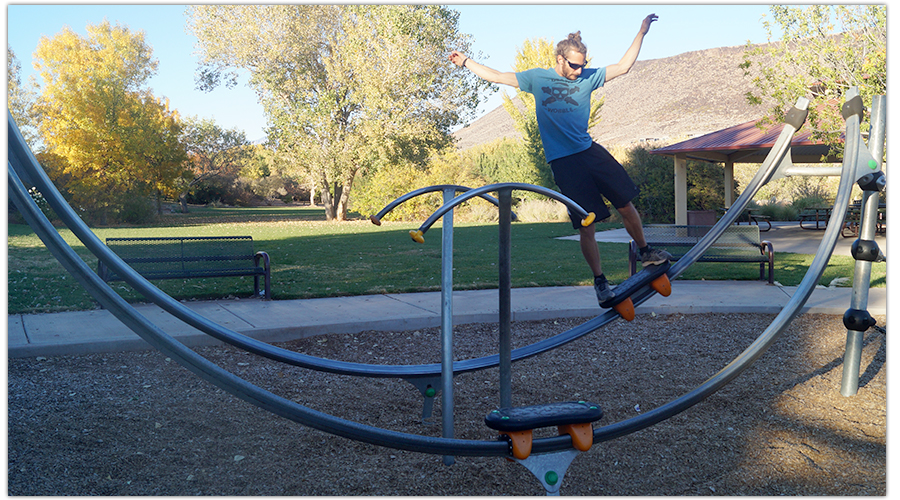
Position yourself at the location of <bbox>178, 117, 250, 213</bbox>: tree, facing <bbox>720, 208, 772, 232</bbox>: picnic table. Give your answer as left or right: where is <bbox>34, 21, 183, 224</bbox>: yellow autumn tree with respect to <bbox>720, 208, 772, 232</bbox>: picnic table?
right

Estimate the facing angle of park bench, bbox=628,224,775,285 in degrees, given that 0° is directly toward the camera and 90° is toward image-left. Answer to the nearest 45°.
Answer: approximately 0°

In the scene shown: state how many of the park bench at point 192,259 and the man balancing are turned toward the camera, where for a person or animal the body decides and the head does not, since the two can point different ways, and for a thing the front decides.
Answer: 2

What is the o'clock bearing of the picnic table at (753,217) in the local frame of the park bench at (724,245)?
The picnic table is roughly at 6 o'clock from the park bench.

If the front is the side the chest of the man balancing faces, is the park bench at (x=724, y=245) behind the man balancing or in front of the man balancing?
behind

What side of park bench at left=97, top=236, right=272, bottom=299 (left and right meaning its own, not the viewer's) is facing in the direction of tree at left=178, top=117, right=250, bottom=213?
back

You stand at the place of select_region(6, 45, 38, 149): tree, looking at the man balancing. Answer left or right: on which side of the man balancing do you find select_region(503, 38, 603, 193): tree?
left

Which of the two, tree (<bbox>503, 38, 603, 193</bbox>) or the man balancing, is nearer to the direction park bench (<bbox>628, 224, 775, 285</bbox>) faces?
the man balancing
